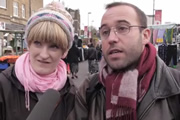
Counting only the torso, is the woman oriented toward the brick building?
no

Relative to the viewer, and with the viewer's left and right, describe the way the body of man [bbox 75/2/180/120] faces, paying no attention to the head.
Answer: facing the viewer and to the left of the viewer

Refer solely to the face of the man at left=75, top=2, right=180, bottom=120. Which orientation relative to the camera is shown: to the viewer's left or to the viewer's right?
to the viewer's left

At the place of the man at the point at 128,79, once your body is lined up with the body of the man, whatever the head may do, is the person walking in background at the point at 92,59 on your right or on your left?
on your right

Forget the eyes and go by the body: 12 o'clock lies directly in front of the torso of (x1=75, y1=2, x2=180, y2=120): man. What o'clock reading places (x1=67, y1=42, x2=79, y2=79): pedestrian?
The pedestrian is roughly at 4 o'clock from the man.

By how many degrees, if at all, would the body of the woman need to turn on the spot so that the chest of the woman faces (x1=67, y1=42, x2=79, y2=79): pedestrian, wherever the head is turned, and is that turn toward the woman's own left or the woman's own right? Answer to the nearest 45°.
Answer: approximately 180°

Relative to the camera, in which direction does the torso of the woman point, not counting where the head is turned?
toward the camera

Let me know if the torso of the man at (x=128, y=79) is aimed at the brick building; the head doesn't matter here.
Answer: no
